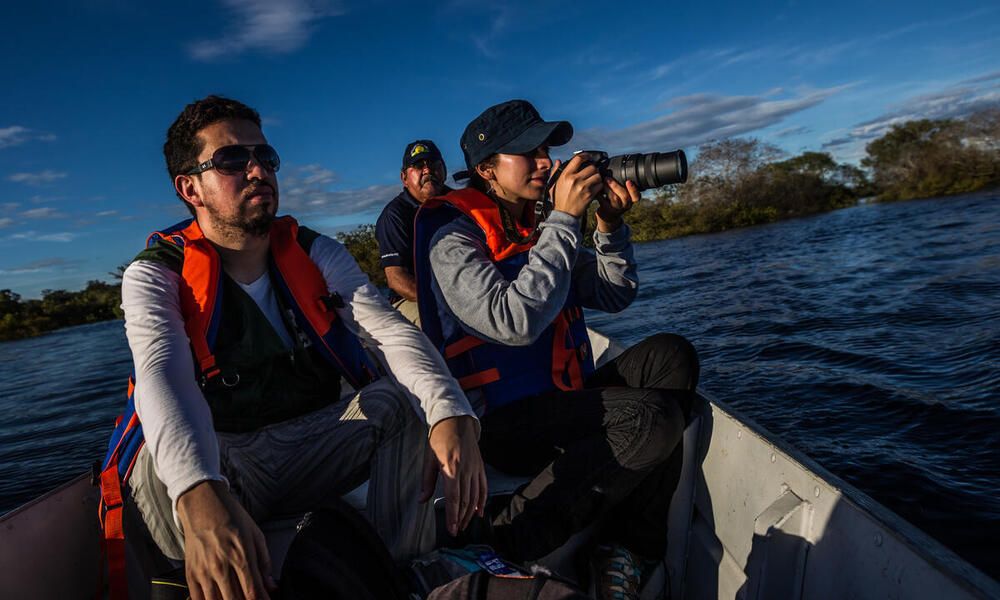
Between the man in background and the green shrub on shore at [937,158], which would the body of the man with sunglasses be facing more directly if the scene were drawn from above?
the green shrub on shore

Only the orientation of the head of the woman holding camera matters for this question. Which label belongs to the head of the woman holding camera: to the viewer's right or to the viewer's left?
to the viewer's right

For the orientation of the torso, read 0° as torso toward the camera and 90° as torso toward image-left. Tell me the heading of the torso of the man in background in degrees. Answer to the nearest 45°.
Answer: approximately 315°

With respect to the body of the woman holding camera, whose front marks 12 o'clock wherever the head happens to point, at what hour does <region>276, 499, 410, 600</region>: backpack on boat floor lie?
The backpack on boat floor is roughly at 4 o'clock from the woman holding camera.

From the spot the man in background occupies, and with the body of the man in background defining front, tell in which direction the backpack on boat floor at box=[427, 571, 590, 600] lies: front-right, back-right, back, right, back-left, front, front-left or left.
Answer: front-right

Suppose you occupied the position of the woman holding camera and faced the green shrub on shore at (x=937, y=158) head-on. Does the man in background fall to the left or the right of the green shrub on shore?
left

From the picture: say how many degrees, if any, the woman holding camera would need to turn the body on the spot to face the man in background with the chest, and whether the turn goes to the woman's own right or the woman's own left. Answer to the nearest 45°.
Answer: approximately 90° to the woman's own left

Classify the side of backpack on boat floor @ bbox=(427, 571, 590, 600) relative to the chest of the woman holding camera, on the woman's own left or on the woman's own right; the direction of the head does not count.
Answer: on the woman's own right

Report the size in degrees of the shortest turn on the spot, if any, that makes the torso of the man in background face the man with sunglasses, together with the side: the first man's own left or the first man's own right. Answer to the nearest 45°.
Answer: approximately 45° to the first man's own right

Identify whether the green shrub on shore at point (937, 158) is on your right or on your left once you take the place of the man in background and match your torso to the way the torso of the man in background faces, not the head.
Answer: on your left

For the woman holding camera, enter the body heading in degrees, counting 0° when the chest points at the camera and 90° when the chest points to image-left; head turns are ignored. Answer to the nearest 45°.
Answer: approximately 270°

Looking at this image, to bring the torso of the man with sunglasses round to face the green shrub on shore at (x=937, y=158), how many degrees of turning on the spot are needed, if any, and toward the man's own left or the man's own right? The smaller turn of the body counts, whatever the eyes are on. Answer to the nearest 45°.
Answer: approximately 90° to the man's own left
